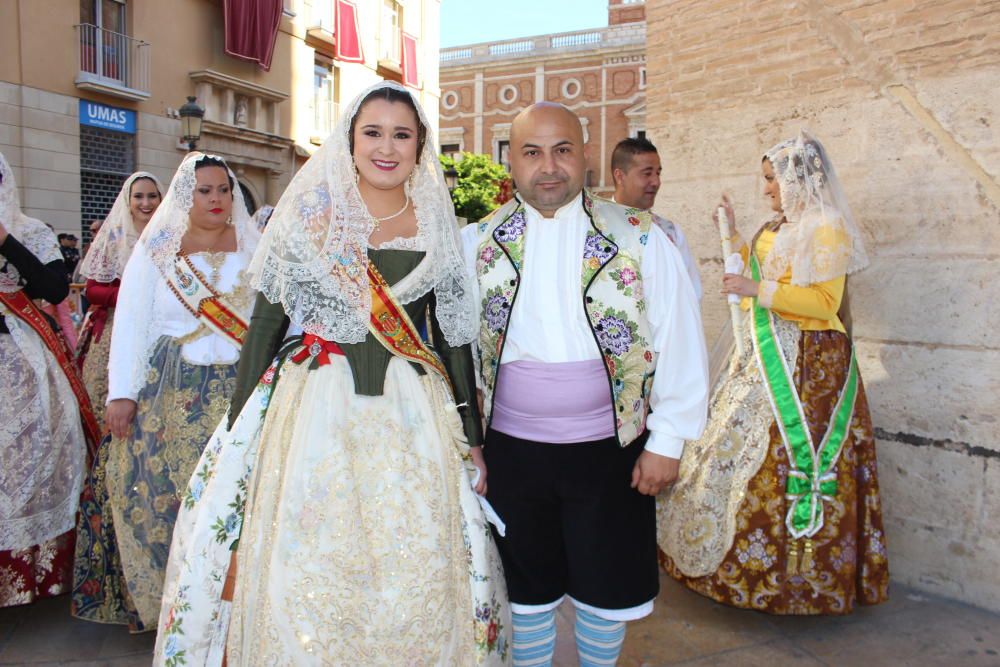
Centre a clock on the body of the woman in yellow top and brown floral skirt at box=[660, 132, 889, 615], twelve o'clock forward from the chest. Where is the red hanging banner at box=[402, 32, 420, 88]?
The red hanging banner is roughly at 2 o'clock from the woman in yellow top and brown floral skirt.

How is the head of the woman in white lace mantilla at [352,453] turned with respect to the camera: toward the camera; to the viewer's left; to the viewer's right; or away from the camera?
toward the camera

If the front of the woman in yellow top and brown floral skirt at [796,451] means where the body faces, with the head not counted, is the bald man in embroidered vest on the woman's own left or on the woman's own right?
on the woman's own left

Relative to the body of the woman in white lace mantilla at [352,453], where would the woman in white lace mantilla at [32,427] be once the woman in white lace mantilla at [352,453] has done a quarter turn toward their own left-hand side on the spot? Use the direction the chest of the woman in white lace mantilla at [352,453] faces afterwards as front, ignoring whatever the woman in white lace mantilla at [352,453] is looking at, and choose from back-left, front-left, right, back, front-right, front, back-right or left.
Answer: back-left

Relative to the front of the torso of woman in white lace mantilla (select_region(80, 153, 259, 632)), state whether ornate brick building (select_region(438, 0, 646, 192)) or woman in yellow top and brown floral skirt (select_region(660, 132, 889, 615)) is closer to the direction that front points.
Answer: the woman in yellow top and brown floral skirt

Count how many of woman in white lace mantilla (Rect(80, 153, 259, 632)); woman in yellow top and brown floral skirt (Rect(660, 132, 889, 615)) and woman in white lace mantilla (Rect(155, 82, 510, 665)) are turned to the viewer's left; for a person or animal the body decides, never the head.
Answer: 1

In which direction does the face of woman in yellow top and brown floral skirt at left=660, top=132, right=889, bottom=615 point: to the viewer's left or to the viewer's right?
to the viewer's left

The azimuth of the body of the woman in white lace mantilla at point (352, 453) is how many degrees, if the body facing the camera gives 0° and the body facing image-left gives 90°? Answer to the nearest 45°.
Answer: approximately 0°

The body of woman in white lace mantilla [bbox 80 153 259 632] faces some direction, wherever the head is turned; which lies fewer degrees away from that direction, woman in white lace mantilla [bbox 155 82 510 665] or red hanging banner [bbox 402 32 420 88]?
the woman in white lace mantilla

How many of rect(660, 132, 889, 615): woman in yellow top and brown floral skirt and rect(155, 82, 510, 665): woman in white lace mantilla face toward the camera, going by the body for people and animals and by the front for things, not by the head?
1

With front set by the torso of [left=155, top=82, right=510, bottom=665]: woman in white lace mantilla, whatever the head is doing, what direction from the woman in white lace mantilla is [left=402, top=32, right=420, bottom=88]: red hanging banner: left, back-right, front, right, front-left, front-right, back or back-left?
back

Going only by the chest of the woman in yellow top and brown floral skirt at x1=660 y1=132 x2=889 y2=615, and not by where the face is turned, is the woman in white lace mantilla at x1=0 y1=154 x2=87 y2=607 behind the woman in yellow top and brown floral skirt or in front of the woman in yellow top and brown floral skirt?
in front

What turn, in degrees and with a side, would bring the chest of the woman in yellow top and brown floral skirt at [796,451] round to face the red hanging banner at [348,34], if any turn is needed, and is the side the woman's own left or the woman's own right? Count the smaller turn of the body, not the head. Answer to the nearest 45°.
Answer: approximately 45° to the woman's own right

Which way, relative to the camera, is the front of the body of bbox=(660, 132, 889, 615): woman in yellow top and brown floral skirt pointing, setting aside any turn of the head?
to the viewer's left

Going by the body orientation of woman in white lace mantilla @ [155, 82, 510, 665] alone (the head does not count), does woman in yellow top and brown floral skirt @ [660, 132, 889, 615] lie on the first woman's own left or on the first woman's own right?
on the first woman's own left

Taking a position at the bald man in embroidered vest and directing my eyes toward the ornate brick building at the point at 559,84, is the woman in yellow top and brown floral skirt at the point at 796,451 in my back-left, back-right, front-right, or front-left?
front-right

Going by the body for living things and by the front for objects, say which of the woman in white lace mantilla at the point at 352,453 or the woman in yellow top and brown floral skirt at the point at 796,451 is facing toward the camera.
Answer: the woman in white lace mantilla
